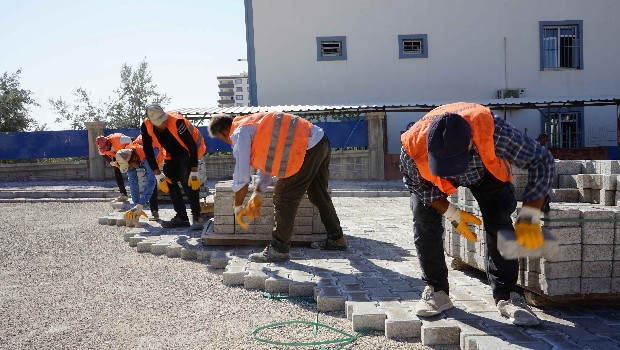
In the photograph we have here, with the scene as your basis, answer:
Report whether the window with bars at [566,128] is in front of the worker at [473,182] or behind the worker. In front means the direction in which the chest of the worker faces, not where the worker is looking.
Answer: behind

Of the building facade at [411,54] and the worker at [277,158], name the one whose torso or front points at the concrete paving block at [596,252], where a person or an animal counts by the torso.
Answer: the building facade

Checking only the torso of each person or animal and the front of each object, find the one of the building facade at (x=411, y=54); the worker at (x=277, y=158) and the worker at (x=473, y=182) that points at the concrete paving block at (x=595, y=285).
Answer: the building facade

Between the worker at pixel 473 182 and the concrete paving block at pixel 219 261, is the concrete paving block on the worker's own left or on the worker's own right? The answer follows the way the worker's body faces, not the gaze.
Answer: on the worker's own right

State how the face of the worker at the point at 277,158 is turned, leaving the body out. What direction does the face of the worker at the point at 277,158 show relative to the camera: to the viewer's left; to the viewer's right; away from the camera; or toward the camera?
to the viewer's left

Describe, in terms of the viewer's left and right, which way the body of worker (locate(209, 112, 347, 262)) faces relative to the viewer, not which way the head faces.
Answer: facing to the left of the viewer

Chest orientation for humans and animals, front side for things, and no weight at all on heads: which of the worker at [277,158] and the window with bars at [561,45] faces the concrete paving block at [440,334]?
the window with bars

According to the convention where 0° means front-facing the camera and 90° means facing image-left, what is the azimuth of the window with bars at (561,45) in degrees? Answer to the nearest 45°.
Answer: approximately 0°

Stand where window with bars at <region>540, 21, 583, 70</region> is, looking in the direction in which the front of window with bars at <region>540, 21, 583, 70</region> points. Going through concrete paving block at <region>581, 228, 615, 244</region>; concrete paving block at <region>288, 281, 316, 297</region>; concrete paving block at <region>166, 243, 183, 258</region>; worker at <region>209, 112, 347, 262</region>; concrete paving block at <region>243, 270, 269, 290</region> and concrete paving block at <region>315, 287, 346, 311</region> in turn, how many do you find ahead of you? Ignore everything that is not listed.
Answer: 6

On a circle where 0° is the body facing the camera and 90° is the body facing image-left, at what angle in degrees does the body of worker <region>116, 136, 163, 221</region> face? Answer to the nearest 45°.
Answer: approximately 45°

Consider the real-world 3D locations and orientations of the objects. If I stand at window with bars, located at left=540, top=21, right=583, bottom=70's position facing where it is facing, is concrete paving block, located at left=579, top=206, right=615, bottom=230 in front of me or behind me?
in front

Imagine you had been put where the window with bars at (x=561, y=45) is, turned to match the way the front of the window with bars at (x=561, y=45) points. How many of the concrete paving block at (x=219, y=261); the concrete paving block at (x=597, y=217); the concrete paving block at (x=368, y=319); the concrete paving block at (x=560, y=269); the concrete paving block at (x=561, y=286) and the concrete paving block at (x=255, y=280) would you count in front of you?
6
